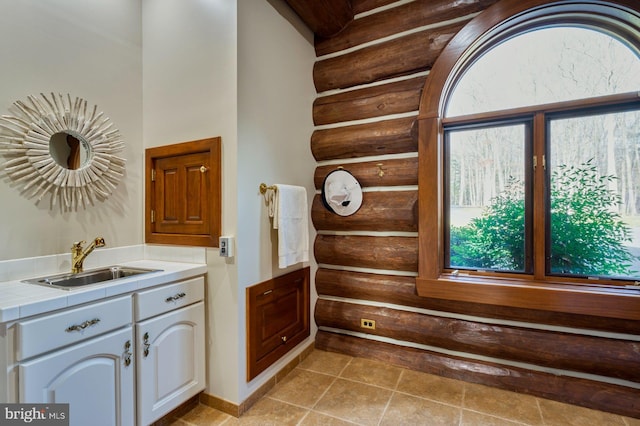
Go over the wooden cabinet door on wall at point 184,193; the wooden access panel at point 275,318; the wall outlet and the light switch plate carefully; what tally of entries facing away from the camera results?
0

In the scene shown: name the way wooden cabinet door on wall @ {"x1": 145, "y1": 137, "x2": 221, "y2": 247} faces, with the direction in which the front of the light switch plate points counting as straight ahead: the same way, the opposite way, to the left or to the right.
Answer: the same way

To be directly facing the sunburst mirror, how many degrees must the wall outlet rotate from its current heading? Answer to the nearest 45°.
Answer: approximately 45° to its right

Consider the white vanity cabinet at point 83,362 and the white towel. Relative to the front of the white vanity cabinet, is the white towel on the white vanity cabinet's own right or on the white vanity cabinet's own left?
on the white vanity cabinet's own left

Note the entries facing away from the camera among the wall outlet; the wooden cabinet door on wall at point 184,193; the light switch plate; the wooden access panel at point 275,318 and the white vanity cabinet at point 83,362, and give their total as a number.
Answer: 0

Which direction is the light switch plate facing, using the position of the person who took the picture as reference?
facing the viewer and to the left of the viewer

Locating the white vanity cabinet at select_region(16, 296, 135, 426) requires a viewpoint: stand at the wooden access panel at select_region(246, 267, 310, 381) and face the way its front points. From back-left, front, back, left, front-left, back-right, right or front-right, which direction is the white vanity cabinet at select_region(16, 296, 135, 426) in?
right

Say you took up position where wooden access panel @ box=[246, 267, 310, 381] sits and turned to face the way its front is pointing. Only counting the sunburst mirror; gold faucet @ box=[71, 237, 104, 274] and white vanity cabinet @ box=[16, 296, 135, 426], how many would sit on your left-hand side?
0

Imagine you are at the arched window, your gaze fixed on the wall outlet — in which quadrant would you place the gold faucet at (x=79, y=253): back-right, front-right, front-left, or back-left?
front-left

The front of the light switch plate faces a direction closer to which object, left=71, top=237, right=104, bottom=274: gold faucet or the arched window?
the gold faucet

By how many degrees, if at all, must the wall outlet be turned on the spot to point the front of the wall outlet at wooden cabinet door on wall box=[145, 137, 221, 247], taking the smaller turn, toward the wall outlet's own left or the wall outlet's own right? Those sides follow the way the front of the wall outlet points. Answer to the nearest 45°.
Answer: approximately 45° to the wall outlet's own right

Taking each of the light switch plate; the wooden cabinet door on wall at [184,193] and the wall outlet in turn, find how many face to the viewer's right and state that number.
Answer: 0

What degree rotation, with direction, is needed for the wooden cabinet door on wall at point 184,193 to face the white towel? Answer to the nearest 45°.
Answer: approximately 135° to its left

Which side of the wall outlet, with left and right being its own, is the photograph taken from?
front

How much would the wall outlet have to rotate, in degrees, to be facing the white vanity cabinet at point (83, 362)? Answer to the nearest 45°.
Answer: approximately 45° to its right

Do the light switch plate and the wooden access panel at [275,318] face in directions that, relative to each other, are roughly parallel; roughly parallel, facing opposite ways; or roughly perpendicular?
roughly perpendicular

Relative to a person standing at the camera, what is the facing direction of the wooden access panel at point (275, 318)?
facing the viewer and to the right of the viewer

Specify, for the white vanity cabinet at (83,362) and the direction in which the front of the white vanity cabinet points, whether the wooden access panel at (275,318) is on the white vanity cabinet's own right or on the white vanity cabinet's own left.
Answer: on the white vanity cabinet's own left
